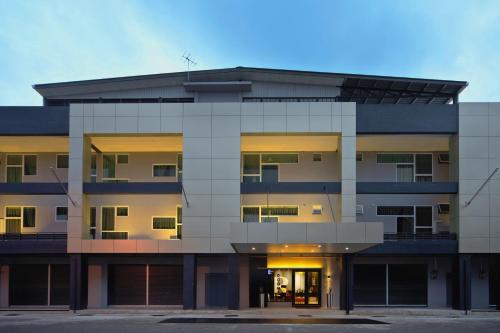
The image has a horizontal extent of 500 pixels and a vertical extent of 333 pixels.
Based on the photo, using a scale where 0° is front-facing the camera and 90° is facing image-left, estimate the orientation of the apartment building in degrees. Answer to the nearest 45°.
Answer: approximately 0°
